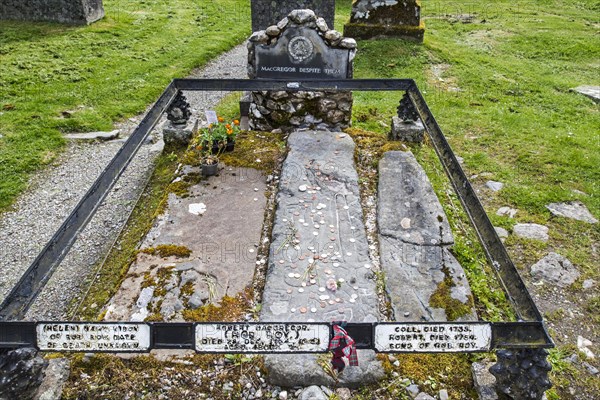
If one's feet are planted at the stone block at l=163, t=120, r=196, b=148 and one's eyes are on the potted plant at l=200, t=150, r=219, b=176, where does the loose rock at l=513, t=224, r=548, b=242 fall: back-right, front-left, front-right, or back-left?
front-left

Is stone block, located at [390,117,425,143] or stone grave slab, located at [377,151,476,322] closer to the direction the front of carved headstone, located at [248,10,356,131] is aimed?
the stone grave slab

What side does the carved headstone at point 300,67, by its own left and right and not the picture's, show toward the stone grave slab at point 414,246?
front

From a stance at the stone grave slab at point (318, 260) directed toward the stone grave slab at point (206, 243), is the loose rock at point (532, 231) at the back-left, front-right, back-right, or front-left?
back-right

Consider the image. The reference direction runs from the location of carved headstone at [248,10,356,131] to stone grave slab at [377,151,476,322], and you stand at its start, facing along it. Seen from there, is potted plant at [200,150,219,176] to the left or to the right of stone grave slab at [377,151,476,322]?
right

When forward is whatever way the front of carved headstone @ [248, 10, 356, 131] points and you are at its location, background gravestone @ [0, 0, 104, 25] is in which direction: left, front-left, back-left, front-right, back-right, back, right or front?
back-right

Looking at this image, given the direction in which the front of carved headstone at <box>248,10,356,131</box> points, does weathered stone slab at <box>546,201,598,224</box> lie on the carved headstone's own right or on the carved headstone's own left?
on the carved headstone's own left

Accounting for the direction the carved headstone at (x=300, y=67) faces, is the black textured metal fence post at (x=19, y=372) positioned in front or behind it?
in front

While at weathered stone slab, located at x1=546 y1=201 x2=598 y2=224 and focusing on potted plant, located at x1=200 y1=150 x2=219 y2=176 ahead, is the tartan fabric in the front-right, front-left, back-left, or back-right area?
front-left

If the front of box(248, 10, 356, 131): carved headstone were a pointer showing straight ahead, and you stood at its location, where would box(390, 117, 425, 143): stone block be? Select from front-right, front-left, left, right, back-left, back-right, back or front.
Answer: left

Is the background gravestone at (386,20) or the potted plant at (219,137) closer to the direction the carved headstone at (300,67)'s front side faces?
the potted plant

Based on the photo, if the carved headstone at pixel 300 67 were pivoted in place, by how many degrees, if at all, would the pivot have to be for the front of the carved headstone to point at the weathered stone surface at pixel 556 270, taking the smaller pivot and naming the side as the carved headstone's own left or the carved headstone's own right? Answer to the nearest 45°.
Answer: approximately 45° to the carved headstone's own left

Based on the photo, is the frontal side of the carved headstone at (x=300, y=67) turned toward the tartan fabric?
yes

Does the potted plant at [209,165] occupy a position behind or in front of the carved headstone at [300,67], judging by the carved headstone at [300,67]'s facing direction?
in front

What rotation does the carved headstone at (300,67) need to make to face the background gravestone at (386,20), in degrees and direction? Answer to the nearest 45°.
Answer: approximately 180°

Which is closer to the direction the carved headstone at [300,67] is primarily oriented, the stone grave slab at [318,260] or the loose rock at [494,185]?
the stone grave slab

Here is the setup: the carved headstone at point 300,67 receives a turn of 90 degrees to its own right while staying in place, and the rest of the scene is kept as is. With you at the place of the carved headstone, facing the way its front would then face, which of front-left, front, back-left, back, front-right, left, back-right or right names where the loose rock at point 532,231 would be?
back-left

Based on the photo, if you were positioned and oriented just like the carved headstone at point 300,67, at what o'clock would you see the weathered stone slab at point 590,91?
The weathered stone slab is roughly at 8 o'clock from the carved headstone.

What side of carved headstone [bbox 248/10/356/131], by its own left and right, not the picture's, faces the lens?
front
